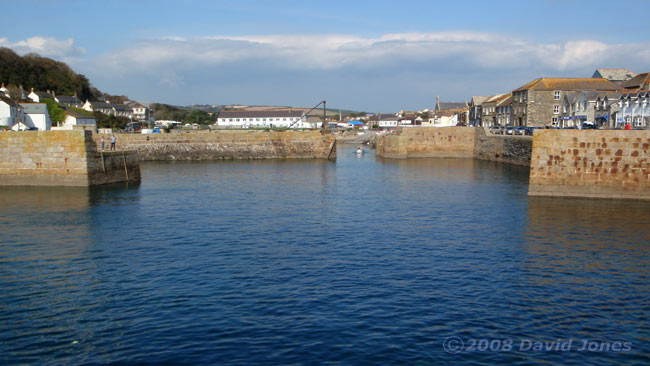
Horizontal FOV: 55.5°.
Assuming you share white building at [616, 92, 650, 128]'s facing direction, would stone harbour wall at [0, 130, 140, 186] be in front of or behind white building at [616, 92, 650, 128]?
in front

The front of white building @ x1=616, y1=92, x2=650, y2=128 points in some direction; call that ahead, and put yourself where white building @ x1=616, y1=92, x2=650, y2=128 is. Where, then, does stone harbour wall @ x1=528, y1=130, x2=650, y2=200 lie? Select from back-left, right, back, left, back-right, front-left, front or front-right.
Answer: front-left

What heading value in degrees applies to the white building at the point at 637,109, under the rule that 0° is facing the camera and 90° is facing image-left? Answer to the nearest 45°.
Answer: approximately 45°

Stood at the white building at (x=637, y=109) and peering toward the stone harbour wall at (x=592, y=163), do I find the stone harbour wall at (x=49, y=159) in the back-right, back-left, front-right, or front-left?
front-right

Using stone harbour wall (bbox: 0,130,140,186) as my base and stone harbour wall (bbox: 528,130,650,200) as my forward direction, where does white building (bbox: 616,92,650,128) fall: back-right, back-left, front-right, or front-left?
front-left
